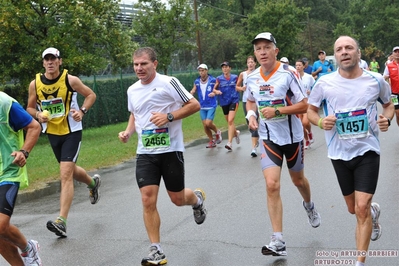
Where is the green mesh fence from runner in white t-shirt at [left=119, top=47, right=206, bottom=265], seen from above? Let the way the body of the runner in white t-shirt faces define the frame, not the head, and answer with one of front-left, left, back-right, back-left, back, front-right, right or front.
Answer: back-right

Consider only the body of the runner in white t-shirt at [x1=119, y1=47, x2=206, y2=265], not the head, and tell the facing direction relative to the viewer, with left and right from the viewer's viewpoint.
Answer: facing the viewer and to the left of the viewer

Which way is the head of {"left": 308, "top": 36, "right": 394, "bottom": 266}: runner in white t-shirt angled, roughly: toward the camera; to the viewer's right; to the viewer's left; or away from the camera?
toward the camera

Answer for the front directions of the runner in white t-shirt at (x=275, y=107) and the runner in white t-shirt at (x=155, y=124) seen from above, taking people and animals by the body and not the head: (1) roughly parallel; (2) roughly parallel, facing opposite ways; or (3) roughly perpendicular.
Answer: roughly parallel

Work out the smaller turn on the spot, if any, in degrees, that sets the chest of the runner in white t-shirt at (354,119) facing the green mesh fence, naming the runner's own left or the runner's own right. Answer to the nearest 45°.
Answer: approximately 135° to the runner's own right

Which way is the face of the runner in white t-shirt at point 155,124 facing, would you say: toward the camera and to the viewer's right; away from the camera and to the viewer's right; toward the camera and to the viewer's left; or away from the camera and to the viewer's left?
toward the camera and to the viewer's left

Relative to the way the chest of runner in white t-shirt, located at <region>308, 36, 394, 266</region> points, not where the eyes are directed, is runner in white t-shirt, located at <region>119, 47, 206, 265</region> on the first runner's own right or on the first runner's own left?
on the first runner's own right

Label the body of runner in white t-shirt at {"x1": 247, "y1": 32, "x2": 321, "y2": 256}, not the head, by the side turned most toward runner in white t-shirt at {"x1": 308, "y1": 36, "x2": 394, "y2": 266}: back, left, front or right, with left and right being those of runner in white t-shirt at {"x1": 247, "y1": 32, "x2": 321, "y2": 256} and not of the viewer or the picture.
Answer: left

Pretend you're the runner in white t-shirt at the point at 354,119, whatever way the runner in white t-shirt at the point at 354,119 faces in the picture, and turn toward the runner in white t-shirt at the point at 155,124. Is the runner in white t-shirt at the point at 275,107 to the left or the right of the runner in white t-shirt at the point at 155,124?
right

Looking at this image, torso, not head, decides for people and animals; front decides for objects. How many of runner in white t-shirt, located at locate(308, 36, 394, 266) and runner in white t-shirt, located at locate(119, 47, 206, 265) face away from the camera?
0

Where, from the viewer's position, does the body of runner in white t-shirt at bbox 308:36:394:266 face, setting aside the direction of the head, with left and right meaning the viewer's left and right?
facing the viewer

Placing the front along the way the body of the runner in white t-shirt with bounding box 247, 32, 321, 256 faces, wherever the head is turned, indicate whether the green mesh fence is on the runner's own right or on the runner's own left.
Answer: on the runner's own right
